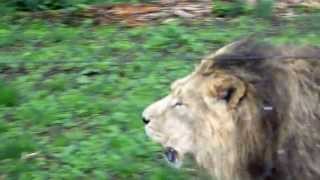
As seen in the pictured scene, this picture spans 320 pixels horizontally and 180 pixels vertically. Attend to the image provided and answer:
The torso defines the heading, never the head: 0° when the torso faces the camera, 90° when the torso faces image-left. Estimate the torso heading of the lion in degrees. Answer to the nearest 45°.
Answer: approximately 90°

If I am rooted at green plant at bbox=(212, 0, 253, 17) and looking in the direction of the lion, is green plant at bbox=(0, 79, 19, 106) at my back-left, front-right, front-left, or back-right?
front-right

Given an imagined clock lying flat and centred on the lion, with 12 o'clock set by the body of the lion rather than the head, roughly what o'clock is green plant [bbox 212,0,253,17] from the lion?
The green plant is roughly at 3 o'clock from the lion.
